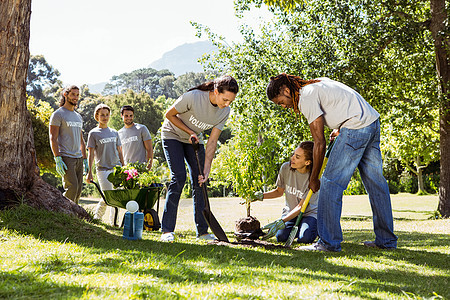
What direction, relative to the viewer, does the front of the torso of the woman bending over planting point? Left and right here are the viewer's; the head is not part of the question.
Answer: facing the viewer and to the right of the viewer

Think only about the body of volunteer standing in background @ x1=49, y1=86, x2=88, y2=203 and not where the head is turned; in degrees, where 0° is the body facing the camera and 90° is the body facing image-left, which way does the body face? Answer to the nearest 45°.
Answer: approximately 315°

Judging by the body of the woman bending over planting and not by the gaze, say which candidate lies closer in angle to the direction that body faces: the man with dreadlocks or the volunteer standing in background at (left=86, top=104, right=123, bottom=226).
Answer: the man with dreadlocks

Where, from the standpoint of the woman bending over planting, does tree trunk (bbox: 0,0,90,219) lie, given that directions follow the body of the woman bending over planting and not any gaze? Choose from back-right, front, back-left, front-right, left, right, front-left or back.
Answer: back-right

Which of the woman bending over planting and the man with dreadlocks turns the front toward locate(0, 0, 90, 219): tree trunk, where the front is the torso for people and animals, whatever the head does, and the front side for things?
the man with dreadlocks

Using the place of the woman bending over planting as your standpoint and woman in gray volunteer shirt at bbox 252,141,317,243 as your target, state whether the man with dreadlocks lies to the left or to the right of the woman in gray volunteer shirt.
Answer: right

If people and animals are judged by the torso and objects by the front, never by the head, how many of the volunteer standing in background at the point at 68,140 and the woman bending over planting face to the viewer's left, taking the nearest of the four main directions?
0

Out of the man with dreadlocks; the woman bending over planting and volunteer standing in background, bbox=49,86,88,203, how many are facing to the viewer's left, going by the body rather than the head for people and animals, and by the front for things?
1

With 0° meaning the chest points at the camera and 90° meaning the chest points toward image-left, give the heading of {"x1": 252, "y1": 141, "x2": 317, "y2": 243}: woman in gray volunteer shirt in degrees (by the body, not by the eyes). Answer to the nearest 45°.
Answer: approximately 45°

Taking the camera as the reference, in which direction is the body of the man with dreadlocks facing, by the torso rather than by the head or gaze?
to the viewer's left

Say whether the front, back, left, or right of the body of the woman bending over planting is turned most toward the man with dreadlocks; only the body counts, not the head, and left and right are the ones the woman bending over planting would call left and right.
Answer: front

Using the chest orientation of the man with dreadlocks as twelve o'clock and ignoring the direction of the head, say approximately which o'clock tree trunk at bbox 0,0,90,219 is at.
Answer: The tree trunk is roughly at 12 o'clock from the man with dreadlocks.

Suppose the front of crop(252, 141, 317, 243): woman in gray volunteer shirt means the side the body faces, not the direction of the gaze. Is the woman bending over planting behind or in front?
in front

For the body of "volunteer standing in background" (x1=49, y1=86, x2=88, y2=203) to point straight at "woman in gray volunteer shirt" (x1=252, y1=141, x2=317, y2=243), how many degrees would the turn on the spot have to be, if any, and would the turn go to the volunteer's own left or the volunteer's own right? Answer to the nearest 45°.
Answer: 0° — they already face them

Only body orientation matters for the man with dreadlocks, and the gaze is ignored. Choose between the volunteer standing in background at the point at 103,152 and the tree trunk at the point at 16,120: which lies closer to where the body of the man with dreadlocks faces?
the tree trunk

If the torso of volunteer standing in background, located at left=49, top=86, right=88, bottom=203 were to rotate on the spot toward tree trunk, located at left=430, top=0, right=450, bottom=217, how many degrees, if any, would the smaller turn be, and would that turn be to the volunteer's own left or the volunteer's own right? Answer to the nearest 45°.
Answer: approximately 45° to the volunteer's own left

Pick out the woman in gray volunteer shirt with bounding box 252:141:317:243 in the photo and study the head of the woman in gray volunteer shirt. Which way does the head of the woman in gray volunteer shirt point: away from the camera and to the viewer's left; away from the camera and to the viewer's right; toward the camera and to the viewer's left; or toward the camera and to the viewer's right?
toward the camera and to the viewer's left
